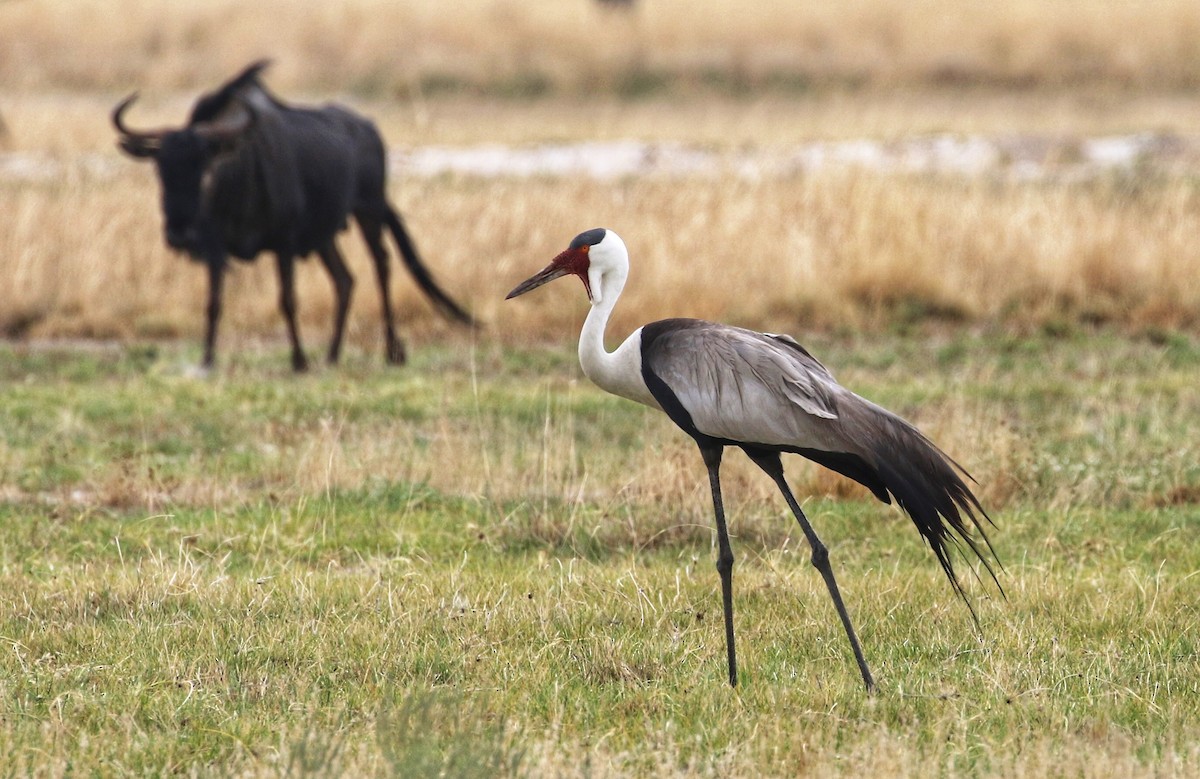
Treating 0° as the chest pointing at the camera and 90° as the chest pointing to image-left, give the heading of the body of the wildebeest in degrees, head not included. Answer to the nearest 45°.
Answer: approximately 45°
